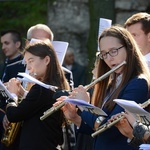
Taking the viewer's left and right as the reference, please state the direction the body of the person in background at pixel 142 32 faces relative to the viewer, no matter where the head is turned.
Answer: facing the viewer and to the left of the viewer

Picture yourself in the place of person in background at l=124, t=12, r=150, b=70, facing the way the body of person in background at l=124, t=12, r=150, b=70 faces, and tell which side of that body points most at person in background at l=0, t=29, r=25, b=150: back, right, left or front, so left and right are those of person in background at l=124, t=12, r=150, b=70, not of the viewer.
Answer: right

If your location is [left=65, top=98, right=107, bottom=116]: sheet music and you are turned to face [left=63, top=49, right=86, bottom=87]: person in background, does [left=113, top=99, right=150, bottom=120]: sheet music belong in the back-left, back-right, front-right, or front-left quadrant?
back-right

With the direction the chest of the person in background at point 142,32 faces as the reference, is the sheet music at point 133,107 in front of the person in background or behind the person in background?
in front

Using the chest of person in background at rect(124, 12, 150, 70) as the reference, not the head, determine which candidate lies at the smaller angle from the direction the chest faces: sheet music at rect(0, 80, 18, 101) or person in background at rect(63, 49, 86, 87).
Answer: the sheet music

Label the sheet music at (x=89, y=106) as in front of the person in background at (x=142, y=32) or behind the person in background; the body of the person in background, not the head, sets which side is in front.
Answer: in front

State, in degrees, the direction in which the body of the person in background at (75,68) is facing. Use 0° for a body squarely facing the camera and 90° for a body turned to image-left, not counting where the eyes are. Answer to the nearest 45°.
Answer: approximately 45°

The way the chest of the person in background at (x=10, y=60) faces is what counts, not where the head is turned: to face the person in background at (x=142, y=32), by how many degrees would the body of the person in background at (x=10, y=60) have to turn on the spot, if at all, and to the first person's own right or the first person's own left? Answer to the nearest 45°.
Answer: approximately 90° to the first person's own left
